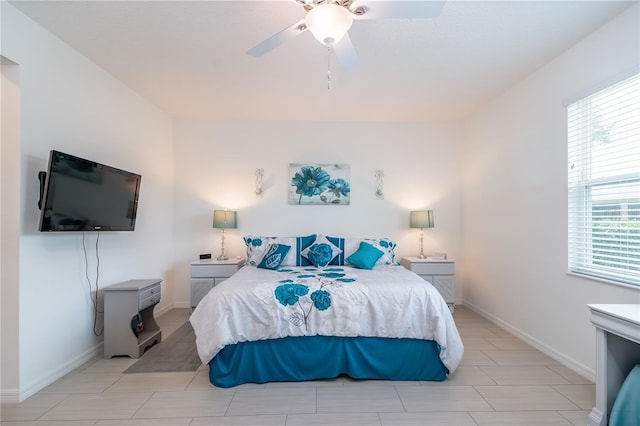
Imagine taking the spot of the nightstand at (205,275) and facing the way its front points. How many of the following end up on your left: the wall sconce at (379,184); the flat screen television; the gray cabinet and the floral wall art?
2

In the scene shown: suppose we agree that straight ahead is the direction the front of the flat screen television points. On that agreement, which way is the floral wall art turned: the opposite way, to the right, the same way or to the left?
to the right

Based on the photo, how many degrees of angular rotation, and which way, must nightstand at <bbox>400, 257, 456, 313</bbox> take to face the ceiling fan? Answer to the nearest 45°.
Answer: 0° — it already faces it

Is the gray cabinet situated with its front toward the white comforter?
yes

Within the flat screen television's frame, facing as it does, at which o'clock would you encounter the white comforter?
The white comforter is roughly at 12 o'clock from the flat screen television.

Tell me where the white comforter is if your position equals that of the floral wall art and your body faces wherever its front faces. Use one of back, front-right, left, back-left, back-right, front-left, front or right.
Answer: front

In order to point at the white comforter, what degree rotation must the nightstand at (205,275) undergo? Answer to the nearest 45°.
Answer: approximately 45° to its left

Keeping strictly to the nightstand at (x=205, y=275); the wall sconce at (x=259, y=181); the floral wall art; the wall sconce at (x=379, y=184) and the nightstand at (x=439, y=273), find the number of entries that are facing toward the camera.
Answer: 5

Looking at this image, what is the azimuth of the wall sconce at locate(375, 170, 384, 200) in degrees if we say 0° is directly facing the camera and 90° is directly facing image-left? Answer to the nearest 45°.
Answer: approximately 0°

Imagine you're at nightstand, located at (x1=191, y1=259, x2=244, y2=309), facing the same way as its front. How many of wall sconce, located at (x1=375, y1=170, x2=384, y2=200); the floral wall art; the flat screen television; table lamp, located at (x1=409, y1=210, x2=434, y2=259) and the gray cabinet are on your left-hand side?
3

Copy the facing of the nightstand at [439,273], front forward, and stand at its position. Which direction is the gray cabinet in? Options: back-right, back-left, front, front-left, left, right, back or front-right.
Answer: front-right

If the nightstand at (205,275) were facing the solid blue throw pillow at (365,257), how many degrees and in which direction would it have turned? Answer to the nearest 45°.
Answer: approximately 45° to its left

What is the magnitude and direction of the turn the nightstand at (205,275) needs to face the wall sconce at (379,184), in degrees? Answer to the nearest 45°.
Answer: approximately 90° to its left

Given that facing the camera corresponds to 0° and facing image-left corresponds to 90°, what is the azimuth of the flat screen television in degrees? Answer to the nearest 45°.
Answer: approximately 315°

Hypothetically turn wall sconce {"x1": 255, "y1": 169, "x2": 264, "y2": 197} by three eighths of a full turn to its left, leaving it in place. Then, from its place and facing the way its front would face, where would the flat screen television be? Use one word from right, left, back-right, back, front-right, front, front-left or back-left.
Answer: back

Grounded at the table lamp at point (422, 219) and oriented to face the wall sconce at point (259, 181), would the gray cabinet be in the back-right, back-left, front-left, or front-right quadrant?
front-left

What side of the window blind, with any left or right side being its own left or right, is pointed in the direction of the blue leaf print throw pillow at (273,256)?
front

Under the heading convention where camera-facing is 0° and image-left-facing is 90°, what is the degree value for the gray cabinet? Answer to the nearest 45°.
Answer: approximately 315°

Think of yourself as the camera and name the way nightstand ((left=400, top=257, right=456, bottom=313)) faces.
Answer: facing the viewer

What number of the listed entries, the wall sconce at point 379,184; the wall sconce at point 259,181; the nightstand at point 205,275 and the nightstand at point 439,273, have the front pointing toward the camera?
4

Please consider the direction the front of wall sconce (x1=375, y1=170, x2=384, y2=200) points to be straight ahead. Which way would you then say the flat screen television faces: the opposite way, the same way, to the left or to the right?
to the left

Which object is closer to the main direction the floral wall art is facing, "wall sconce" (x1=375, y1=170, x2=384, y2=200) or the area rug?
the area rug

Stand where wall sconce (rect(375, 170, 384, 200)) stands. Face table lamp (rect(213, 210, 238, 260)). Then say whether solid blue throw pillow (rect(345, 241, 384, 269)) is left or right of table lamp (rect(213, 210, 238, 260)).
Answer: left
